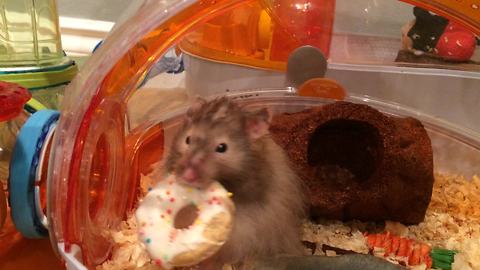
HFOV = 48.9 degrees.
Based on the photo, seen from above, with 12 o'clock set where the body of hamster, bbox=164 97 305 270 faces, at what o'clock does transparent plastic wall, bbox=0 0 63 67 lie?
The transparent plastic wall is roughly at 3 o'clock from the hamster.

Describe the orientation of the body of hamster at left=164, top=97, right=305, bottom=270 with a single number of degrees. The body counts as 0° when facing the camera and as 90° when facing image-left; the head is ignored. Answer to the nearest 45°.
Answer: approximately 45°

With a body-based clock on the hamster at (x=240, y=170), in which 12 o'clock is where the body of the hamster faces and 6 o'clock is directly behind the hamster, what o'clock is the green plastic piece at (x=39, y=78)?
The green plastic piece is roughly at 3 o'clock from the hamster.
